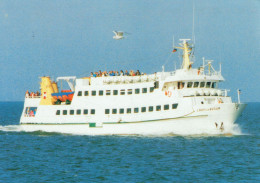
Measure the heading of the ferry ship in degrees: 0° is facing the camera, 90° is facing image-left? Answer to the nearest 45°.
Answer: approximately 315°
